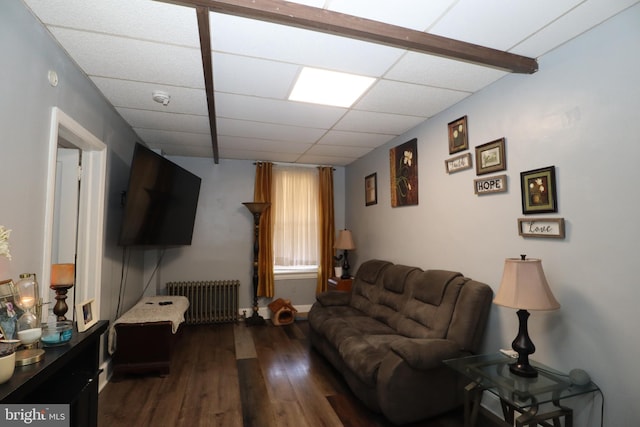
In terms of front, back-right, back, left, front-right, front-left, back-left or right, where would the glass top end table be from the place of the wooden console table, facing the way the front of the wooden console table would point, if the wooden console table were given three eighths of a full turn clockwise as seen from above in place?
back-left

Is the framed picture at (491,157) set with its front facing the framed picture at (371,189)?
no

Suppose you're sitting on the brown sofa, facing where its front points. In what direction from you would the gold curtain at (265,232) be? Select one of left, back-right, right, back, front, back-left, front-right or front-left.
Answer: right

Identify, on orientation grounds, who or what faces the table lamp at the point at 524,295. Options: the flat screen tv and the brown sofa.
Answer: the flat screen tv

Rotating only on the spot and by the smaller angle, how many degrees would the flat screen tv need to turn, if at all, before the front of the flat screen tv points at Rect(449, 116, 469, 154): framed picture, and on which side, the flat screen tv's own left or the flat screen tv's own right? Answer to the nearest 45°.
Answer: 0° — it already faces it

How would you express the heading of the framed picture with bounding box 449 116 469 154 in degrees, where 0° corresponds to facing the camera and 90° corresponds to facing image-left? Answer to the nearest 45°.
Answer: approximately 45°

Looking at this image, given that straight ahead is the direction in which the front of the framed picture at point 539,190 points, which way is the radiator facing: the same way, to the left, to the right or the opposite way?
to the left

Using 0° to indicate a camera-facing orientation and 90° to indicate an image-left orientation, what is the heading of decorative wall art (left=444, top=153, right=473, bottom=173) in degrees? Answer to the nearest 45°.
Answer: approximately 45°

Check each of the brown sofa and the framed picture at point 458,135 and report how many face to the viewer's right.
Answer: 0

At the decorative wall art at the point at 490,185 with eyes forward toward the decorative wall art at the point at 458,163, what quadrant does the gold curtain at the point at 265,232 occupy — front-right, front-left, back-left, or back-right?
front-left

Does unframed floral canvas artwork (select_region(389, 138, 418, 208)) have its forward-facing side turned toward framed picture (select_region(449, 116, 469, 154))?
no

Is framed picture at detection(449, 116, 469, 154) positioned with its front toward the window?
no

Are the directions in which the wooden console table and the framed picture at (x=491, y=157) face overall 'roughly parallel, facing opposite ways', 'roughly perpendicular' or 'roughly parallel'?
roughly parallel, facing opposite ways

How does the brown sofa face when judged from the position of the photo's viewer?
facing the viewer and to the left of the viewer

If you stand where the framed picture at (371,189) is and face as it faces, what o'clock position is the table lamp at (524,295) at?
The table lamp is roughly at 10 o'clock from the framed picture.

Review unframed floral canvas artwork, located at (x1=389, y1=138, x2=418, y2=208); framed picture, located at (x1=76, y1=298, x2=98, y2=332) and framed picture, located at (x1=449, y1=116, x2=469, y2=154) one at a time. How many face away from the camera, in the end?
0

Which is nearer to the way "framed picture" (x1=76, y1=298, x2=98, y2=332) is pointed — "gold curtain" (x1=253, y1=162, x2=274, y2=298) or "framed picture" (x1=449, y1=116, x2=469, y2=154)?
the framed picture

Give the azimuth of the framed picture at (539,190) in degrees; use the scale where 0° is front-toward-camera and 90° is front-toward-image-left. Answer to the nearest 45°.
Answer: approximately 45°

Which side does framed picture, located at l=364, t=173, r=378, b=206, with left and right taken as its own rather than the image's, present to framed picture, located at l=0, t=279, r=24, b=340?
front
